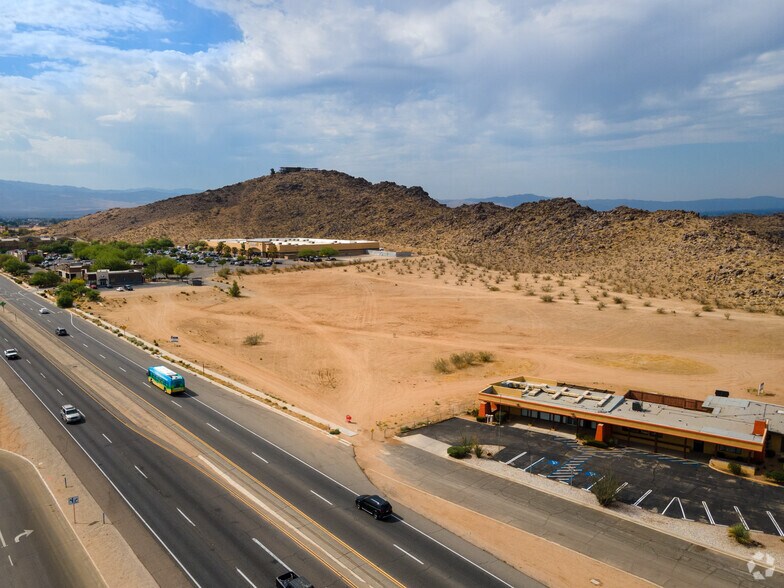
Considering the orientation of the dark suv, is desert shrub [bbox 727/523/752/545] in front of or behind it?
behind

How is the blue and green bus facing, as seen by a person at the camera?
facing away from the viewer and to the left of the viewer

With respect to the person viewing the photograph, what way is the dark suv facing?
facing away from the viewer and to the left of the viewer

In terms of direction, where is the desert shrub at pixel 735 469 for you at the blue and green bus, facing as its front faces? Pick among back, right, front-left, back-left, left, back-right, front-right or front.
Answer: back
